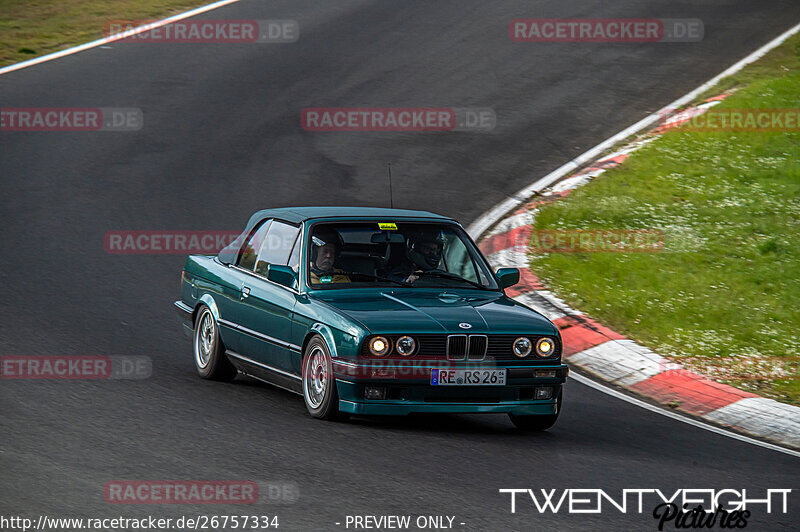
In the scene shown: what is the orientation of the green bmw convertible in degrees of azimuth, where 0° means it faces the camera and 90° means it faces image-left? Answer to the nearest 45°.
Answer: approximately 315°

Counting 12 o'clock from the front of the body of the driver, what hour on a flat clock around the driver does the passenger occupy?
The passenger is roughly at 4 o'clock from the driver.

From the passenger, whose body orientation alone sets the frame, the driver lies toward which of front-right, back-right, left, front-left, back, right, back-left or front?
front-left

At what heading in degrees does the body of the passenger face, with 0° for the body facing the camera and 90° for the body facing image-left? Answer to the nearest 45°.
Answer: approximately 315°

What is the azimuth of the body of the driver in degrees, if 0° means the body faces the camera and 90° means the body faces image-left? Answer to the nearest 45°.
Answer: approximately 315°

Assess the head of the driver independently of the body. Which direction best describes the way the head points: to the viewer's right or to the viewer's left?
to the viewer's right
